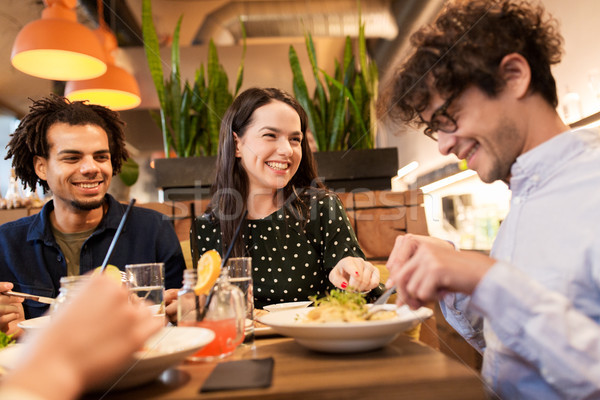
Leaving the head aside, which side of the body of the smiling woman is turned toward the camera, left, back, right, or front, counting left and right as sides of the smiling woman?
front

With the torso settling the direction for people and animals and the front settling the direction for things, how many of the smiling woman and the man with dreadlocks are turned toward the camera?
2

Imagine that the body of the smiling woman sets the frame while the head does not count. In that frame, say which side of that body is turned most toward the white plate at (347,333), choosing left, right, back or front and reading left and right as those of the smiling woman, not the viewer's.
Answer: front

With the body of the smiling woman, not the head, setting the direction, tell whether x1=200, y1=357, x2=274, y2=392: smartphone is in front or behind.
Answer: in front

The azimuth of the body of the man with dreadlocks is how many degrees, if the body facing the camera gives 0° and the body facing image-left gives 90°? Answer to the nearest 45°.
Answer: approximately 0°

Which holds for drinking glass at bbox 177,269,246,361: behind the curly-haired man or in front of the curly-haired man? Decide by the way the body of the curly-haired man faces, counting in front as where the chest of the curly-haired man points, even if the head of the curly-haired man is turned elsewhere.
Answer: in front

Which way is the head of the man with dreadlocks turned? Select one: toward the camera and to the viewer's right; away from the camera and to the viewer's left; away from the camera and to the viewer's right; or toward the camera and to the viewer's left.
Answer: toward the camera and to the viewer's right

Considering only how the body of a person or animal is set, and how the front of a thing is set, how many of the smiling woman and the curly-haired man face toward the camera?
1

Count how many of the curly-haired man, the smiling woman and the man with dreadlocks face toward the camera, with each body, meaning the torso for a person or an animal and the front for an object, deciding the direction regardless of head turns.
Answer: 2

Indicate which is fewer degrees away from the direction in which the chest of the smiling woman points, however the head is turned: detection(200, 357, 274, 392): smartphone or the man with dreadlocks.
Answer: the smartphone

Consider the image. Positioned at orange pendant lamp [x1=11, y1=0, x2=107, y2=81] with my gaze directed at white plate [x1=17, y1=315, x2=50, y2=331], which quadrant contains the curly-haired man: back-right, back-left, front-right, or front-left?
front-left

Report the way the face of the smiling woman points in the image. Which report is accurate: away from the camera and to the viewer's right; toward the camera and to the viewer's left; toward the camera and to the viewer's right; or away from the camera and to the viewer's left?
toward the camera and to the viewer's right

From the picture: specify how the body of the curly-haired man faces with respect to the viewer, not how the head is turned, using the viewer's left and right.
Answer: facing to the left of the viewer

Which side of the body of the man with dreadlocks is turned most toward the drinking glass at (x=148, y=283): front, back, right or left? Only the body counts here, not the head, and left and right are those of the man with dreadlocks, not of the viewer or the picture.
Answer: front

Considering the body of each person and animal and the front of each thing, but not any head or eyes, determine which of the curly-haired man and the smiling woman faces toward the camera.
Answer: the smiling woman

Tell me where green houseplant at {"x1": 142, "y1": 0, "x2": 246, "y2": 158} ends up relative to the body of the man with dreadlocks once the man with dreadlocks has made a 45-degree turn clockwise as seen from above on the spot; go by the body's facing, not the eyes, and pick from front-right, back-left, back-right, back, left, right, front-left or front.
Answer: back

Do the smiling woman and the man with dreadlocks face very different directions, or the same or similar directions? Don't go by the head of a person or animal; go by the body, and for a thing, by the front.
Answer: same or similar directions

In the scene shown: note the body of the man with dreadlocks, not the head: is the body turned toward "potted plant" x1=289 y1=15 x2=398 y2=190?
no
